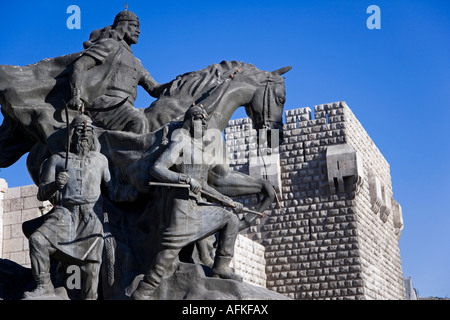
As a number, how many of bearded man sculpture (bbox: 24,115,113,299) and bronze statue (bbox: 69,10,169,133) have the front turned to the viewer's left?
0

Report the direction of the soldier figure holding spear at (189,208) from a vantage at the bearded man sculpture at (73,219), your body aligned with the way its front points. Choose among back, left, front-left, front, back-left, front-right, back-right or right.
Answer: left

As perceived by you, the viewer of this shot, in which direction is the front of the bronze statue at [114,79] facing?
facing the viewer and to the right of the viewer

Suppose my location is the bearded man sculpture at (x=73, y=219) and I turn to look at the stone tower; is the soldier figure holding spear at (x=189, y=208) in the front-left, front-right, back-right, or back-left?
front-right

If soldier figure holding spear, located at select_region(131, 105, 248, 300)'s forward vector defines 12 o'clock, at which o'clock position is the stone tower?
The stone tower is roughly at 8 o'clock from the soldier figure holding spear.

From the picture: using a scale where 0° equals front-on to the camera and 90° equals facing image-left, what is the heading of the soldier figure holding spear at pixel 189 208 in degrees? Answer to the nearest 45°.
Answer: approximately 315°

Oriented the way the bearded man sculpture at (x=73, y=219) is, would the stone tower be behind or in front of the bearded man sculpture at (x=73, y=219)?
behind

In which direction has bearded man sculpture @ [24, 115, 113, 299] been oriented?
toward the camera

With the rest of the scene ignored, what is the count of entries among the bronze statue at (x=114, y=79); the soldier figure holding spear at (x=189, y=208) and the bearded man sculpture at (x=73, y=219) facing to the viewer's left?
0
